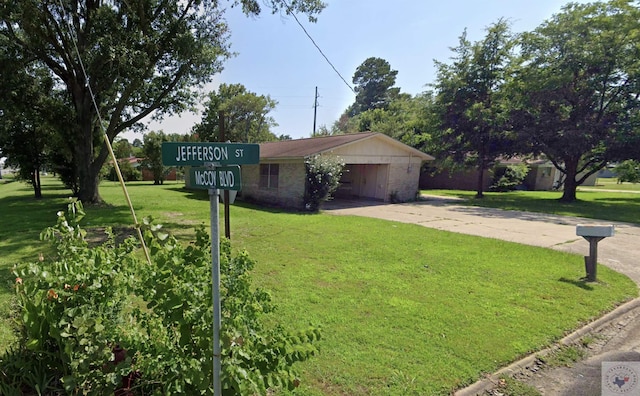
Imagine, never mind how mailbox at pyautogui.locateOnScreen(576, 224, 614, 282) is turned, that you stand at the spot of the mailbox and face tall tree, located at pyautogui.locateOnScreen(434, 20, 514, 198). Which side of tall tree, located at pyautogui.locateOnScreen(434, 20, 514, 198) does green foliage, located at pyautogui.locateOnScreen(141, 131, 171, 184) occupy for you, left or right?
left

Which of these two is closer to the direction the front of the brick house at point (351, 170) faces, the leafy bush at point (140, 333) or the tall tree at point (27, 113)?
the leafy bush

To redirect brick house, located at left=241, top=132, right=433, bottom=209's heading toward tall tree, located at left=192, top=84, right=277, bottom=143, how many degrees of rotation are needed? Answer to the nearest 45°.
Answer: approximately 180°

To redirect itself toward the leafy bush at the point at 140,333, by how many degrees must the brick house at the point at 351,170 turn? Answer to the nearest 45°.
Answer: approximately 45° to its right

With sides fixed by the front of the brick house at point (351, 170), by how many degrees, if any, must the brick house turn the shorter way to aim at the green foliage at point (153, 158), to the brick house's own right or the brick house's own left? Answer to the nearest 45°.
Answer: approximately 180°

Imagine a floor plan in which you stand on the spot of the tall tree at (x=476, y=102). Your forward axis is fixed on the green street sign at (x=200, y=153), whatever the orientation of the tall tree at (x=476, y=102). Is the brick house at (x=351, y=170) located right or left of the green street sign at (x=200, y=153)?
right

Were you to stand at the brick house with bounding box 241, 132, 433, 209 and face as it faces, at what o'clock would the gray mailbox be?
The gray mailbox is roughly at 1 o'clock from the brick house.

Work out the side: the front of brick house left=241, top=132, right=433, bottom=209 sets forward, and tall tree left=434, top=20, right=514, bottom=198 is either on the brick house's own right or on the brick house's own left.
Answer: on the brick house's own left

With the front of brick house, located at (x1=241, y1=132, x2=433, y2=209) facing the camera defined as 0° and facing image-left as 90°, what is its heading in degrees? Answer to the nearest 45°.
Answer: approximately 315°

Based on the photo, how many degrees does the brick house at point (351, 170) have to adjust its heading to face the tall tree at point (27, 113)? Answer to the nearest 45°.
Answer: approximately 135° to its right

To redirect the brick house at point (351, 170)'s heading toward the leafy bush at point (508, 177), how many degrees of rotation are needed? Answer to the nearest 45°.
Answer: approximately 90° to its left

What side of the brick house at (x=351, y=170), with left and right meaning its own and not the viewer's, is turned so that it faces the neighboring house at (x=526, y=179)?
left
